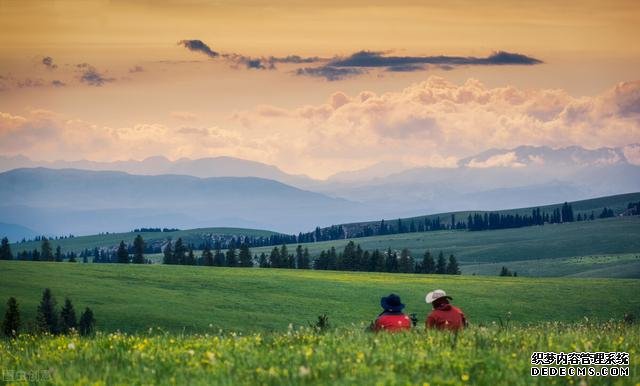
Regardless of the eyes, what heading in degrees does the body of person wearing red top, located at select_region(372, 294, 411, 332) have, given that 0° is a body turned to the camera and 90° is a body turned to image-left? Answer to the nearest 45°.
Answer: approximately 180°

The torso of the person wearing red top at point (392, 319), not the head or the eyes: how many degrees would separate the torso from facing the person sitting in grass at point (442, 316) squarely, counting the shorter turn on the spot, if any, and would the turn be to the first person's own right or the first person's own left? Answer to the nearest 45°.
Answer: approximately 90° to the first person's own right

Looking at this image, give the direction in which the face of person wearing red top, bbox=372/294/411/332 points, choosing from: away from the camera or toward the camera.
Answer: away from the camera
